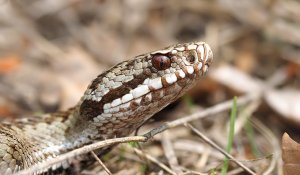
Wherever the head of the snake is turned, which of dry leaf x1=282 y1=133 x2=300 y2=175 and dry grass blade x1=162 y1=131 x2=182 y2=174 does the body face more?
the dry leaf

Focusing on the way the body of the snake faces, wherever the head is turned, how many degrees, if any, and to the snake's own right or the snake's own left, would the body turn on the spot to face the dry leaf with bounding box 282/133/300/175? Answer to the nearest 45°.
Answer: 0° — it already faces it

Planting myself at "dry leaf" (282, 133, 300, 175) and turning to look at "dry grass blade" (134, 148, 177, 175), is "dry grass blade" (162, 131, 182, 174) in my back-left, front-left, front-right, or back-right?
front-right

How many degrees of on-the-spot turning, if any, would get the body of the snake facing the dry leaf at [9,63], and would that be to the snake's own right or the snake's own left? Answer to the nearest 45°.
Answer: approximately 135° to the snake's own left

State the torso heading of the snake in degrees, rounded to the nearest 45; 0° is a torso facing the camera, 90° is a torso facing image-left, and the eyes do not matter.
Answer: approximately 270°

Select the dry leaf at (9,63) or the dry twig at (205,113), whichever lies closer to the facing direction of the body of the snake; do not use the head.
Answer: the dry twig
